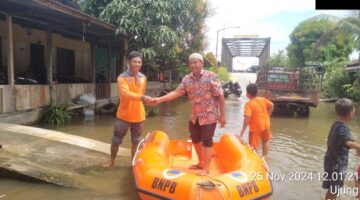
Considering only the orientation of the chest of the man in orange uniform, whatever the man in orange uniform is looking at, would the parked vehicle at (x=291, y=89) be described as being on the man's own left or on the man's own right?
on the man's own left

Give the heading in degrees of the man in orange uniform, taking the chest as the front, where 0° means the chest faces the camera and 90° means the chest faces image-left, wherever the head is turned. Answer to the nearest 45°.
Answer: approximately 315°

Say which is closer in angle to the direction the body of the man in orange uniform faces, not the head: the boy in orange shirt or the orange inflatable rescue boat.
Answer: the orange inflatable rescue boat

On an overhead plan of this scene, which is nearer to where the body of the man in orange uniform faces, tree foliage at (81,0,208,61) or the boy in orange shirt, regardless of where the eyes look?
the boy in orange shirt

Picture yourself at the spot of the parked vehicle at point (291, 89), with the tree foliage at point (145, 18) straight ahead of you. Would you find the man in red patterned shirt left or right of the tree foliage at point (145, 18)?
left
